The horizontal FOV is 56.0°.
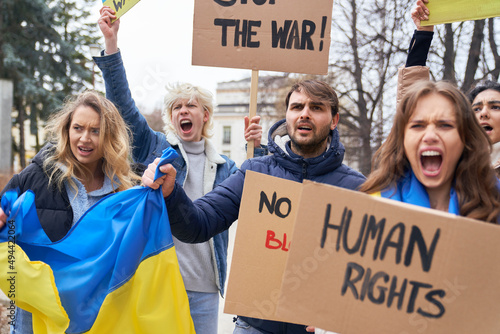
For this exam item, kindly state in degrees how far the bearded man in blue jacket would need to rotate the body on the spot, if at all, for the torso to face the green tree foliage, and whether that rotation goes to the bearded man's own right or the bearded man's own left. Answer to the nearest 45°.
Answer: approximately 135° to the bearded man's own right

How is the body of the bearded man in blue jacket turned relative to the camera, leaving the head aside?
toward the camera
